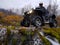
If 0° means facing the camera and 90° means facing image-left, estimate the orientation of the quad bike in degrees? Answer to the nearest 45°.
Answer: approximately 45°
